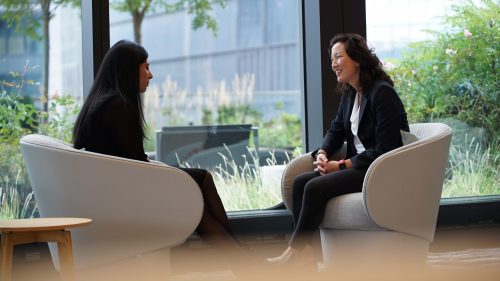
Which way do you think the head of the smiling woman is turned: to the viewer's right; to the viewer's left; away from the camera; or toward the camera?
to the viewer's left

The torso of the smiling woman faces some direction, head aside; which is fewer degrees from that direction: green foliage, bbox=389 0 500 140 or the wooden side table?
the wooden side table

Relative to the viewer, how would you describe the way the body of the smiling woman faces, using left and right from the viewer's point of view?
facing the viewer and to the left of the viewer

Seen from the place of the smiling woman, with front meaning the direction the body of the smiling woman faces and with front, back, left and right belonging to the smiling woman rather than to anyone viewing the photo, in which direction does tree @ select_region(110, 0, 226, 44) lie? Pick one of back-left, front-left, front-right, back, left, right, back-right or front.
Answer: right

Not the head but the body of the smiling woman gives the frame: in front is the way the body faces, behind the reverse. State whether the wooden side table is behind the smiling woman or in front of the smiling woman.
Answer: in front

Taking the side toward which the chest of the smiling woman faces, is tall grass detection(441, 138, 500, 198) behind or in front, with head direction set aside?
behind

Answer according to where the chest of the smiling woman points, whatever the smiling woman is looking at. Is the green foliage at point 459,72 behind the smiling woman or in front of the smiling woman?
behind

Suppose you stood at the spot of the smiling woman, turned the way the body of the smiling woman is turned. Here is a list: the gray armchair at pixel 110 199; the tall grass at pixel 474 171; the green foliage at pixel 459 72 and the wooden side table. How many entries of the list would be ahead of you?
2

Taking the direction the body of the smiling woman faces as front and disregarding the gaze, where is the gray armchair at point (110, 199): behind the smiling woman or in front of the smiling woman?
in front

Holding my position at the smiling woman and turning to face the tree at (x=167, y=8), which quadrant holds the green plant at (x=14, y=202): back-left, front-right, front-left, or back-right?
front-left

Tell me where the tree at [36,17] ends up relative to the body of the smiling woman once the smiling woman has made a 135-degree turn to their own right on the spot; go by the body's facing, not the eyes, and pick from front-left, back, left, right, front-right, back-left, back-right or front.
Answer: left

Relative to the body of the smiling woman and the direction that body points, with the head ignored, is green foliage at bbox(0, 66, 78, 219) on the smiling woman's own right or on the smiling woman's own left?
on the smiling woman's own right

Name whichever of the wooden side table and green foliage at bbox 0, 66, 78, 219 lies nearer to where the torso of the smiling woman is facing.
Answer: the wooden side table

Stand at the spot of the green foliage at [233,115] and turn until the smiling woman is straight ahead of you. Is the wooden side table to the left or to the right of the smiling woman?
right

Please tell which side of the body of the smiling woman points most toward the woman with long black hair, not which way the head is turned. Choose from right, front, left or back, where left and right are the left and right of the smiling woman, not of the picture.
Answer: front

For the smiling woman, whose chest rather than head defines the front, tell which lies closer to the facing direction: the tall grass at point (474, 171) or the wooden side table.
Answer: the wooden side table

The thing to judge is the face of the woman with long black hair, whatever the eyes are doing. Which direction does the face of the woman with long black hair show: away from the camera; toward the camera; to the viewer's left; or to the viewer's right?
to the viewer's right

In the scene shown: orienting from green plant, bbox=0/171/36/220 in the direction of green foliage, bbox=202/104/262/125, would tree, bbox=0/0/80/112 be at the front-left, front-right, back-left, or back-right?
front-left
